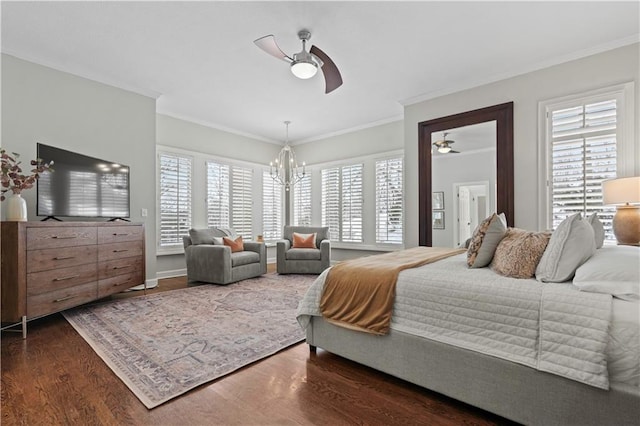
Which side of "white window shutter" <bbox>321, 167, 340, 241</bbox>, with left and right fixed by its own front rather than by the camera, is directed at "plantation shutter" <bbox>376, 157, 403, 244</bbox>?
left

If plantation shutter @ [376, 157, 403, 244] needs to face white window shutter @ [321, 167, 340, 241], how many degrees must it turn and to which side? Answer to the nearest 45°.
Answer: approximately 90° to its right

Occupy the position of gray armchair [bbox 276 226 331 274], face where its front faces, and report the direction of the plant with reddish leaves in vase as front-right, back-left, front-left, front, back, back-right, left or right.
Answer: front-right

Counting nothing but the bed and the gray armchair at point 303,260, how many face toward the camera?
1

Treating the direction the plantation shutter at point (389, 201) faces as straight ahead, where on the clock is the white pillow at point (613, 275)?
The white pillow is roughly at 10 o'clock from the plantation shutter.

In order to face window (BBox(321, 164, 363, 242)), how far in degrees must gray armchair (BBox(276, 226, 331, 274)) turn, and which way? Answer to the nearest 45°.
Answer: approximately 135° to its left

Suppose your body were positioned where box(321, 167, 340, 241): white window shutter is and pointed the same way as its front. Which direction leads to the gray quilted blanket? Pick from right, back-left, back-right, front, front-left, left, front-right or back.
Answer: front-left

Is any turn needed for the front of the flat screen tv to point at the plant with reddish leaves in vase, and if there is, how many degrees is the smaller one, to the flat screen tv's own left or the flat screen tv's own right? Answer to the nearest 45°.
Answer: approximately 90° to the flat screen tv's own right

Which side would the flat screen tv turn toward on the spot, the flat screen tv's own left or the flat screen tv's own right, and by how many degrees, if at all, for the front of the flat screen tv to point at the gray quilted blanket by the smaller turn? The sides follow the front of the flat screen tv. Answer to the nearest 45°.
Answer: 0° — it already faces it
